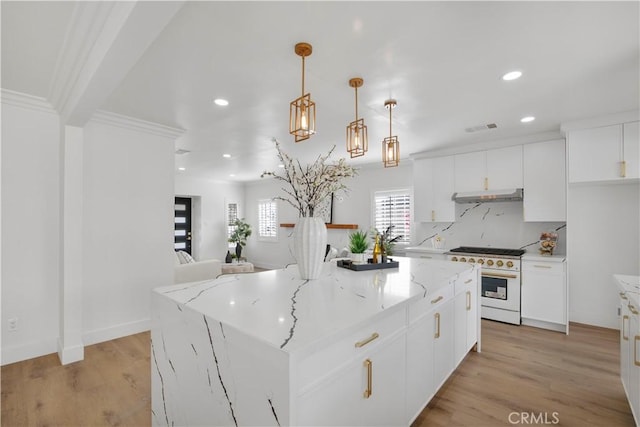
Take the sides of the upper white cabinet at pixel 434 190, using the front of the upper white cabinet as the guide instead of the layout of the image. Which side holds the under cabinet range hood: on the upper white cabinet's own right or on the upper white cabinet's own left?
on the upper white cabinet's own left

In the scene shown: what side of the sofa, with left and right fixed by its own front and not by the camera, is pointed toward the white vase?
right

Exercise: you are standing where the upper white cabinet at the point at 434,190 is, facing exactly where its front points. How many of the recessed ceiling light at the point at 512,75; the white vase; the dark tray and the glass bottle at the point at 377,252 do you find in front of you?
4

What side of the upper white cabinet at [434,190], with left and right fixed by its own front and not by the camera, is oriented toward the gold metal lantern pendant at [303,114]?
front

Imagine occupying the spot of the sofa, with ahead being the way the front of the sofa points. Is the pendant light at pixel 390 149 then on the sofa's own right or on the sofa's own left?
on the sofa's own right

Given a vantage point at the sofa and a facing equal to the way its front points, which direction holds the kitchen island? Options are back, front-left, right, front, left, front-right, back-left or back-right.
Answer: right

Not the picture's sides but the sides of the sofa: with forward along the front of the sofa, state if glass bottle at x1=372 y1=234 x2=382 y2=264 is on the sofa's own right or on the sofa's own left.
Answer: on the sofa's own right

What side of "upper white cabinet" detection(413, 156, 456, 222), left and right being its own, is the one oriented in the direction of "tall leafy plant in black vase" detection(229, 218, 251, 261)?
right

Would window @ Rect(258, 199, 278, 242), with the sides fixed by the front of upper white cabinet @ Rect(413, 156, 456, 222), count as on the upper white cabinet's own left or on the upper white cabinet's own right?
on the upper white cabinet's own right

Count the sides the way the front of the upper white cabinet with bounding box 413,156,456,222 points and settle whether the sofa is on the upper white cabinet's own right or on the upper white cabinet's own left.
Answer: on the upper white cabinet's own right

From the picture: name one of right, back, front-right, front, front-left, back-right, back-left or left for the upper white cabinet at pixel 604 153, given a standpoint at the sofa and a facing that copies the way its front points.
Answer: front-right

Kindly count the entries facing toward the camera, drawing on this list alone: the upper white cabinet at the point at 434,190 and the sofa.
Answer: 1
